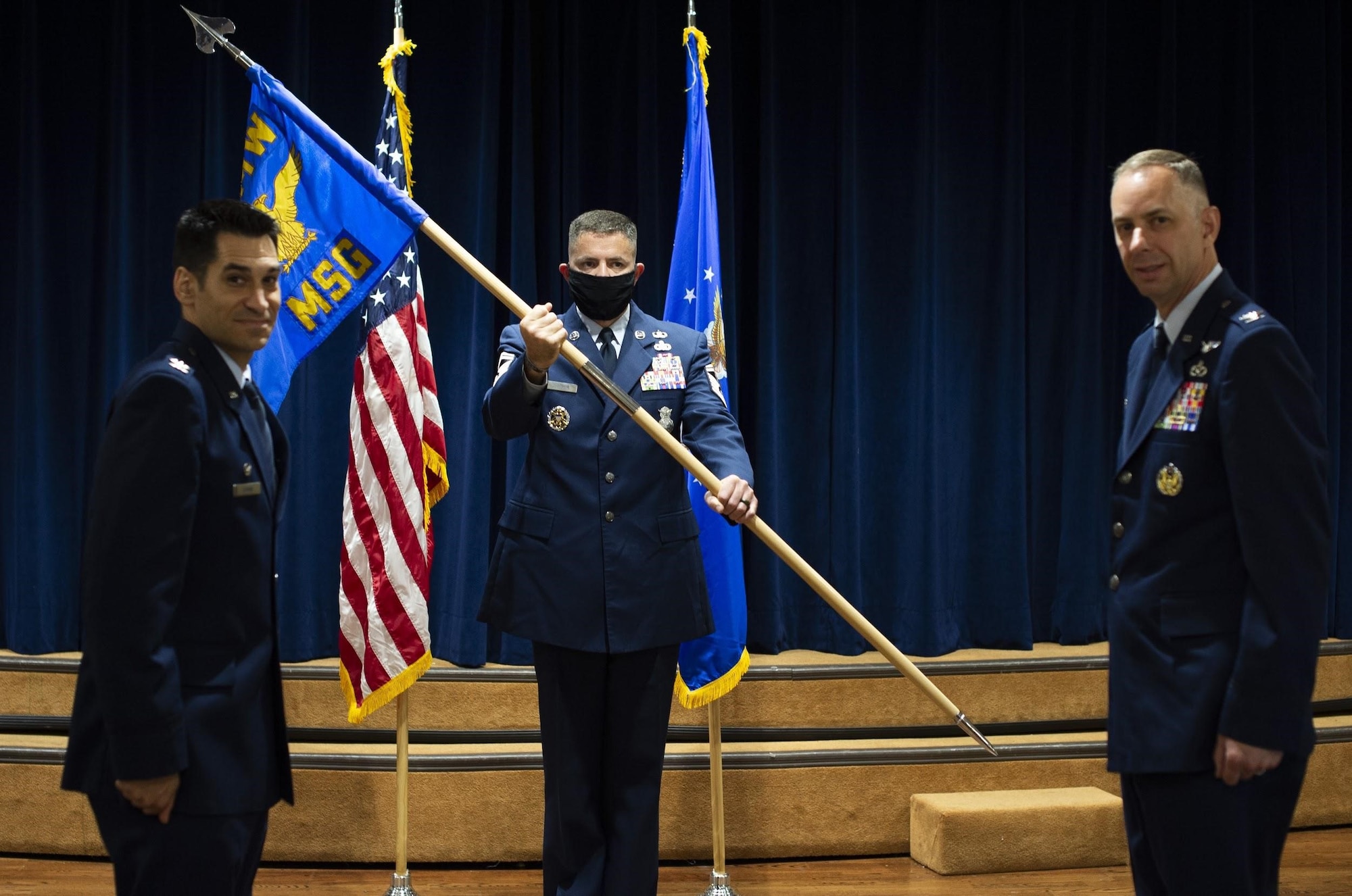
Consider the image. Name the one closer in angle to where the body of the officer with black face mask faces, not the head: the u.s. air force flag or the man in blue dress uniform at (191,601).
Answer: the man in blue dress uniform

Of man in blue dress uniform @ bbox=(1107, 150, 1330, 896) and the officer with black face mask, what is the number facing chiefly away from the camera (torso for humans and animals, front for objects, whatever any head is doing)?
0

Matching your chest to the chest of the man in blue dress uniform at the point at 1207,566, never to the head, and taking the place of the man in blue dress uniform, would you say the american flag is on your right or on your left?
on your right

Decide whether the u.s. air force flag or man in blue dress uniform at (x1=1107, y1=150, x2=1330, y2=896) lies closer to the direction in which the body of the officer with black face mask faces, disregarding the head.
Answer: the man in blue dress uniform

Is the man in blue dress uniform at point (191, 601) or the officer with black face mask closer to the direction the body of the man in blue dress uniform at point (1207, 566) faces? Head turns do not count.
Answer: the man in blue dress uniform

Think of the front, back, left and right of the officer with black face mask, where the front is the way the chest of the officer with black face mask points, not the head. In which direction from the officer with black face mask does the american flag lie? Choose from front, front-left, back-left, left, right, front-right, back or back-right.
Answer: back-right

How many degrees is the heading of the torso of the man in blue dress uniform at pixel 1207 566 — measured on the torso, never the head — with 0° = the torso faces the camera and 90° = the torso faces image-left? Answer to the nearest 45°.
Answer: approximately 45°

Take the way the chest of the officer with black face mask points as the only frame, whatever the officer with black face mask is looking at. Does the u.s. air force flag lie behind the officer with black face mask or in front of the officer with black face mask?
behind

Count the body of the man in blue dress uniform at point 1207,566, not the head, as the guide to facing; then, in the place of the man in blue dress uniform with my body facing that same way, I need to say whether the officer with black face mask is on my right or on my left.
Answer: on my right

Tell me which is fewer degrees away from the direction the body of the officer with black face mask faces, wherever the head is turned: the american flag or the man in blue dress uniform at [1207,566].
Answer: the man in blue dress uniform

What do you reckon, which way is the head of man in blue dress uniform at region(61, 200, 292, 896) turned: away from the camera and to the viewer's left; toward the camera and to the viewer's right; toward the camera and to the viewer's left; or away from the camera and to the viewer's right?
toward the camera and to the viewer's right

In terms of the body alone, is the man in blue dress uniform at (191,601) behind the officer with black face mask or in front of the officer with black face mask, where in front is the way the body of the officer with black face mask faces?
in front

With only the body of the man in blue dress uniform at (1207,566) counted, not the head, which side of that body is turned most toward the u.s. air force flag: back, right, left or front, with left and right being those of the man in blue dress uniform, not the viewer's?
right
